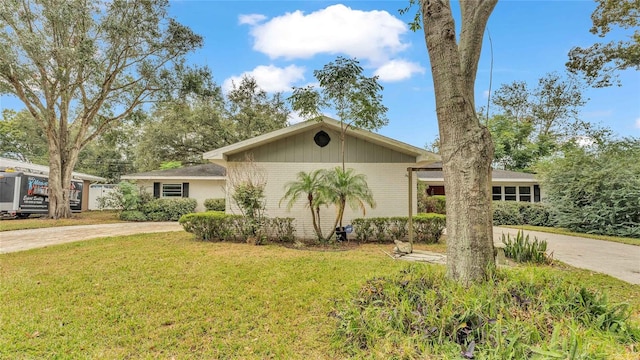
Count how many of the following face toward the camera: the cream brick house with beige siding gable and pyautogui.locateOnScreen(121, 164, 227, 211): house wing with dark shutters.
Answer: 2

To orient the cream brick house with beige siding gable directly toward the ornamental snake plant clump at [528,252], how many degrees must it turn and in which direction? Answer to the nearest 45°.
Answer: approximately 45° to its left

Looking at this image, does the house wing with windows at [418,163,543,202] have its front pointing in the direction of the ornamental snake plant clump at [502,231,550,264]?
yes

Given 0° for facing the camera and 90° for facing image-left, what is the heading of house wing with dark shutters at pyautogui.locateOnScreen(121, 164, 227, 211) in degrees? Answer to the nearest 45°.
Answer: approximately 0°

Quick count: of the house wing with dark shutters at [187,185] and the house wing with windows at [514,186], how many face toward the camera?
2

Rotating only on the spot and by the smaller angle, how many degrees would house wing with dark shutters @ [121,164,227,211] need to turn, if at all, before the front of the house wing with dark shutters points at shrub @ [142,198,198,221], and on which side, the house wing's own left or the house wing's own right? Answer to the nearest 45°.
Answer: approximately 45° to the house wing's own right
